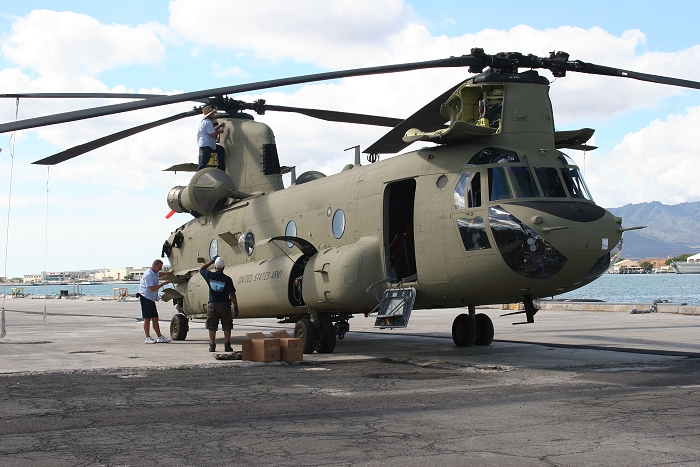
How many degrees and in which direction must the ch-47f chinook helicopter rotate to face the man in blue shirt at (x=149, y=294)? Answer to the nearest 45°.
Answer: approximately 180°

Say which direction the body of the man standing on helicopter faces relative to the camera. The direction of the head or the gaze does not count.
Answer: to the viewer's right

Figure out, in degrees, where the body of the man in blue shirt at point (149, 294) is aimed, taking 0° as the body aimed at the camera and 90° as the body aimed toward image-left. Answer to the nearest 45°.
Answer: approximately 270°

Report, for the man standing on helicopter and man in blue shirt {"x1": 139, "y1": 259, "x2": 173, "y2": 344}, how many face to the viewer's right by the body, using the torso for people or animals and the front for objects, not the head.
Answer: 2

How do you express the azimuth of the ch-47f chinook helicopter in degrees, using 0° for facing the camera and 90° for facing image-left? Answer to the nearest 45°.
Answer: approximately 315°

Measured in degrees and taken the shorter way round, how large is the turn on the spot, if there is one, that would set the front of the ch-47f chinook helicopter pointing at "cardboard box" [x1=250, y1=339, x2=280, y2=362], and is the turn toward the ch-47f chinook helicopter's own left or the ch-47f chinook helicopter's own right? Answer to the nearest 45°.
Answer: approximately 135° to the ch-47f chinook helicopter's own right

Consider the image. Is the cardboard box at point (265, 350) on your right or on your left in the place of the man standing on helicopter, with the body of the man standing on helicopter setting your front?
on your right

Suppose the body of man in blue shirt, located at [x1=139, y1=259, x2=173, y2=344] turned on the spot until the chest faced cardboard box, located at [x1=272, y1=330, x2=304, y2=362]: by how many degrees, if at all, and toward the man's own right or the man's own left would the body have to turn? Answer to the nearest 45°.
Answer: approximately 45° to the man's own right

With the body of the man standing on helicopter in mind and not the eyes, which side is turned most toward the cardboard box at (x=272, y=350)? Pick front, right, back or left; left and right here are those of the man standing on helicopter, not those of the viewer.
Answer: right

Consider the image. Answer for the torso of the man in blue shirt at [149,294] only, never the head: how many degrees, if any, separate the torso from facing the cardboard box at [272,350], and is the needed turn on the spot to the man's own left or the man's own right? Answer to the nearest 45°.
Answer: approximately 90° to the man's own right

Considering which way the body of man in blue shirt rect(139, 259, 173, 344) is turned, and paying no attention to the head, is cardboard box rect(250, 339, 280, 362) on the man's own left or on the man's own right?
on the man's own right
